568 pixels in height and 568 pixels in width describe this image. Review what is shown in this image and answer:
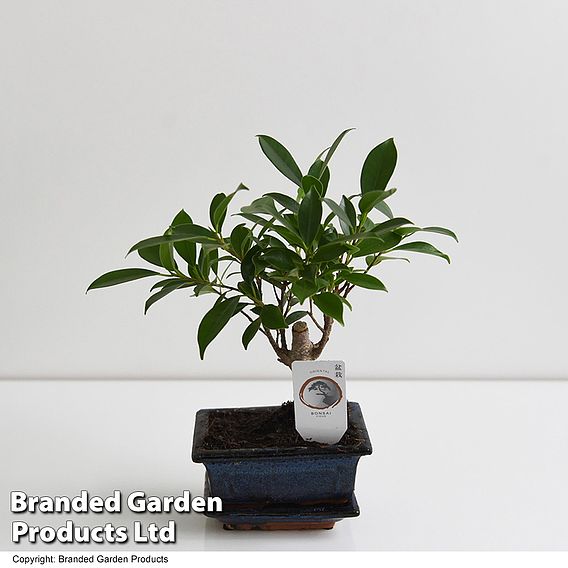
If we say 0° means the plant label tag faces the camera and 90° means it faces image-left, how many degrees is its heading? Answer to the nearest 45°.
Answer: approximately 0°
